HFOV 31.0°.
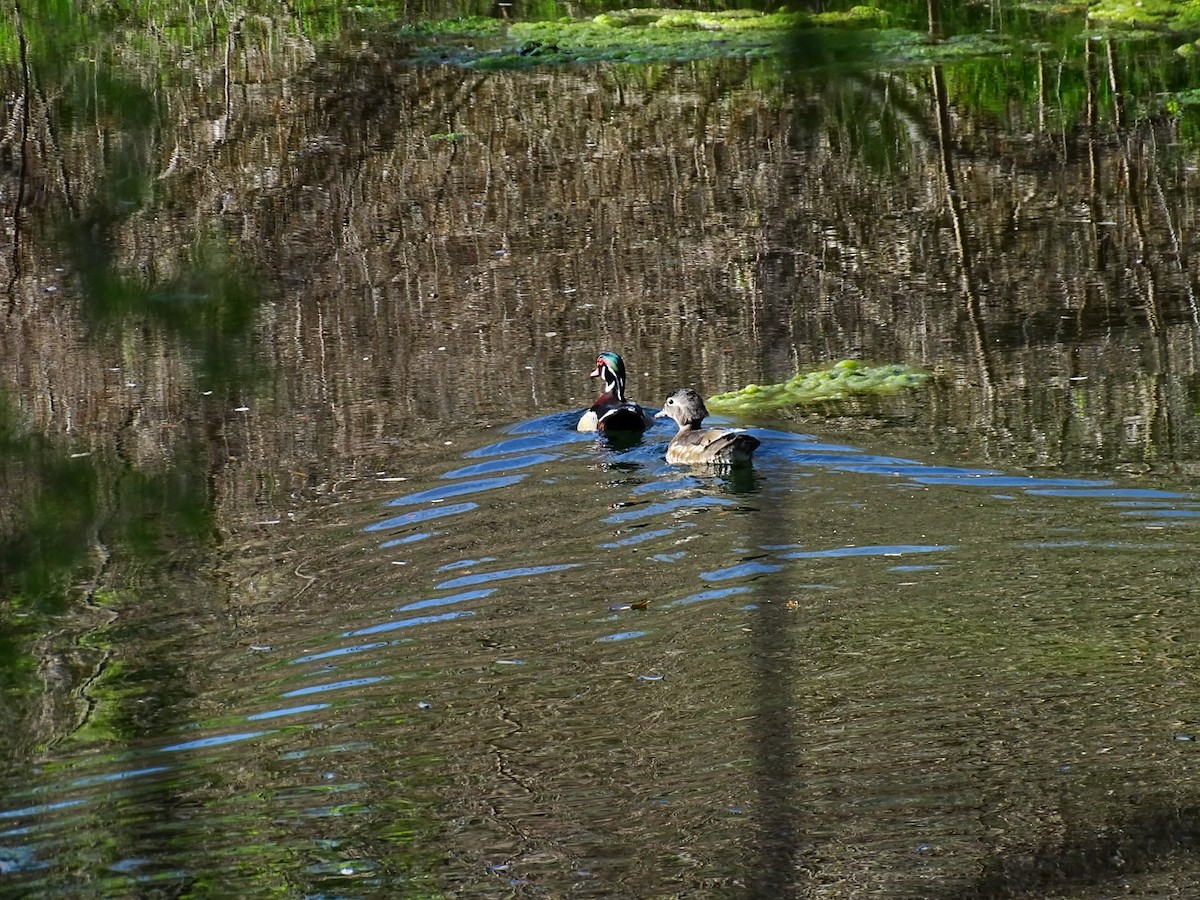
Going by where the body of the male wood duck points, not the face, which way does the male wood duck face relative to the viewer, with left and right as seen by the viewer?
facing away from the viewer and to the left of the viewer

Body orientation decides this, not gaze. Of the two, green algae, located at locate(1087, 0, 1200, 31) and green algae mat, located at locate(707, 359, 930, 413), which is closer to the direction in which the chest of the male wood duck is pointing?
the green algae

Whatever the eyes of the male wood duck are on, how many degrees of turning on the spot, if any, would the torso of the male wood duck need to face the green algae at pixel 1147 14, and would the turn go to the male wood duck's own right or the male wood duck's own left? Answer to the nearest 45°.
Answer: approximately 90° to the male wood duck's own right

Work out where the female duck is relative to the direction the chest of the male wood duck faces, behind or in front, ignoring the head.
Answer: behind

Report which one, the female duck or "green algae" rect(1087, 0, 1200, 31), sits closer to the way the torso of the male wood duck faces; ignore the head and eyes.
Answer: the green algae

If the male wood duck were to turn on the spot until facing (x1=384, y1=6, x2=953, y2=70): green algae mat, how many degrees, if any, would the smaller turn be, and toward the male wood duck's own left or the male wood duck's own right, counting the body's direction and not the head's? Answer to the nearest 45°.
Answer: approximately 45° to the male wood duck's own right
